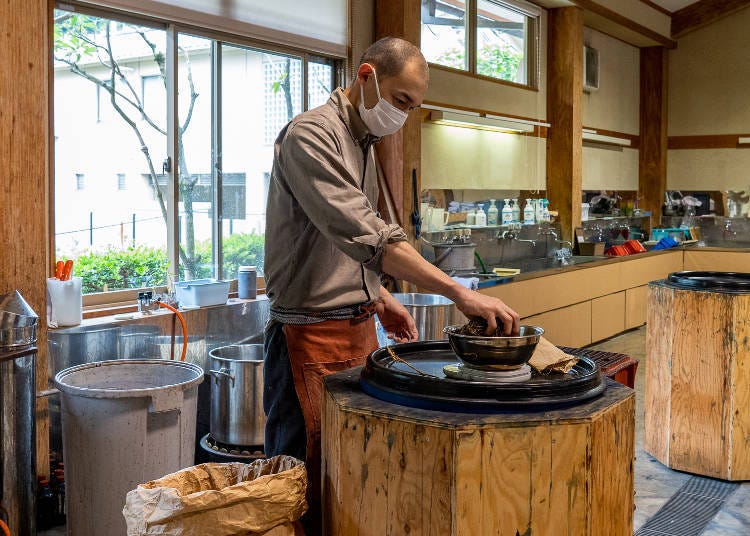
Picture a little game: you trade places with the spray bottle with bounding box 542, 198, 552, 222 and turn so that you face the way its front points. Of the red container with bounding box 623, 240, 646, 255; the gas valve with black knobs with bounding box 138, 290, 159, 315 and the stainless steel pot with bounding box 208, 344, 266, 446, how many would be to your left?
1

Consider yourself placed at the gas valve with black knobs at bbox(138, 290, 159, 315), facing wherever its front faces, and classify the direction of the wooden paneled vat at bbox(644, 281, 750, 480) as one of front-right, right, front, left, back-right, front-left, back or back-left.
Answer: front-left

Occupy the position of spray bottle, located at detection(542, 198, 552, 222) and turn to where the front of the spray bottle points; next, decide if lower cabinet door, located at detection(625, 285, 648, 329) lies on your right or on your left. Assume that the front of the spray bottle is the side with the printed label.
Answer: on your left

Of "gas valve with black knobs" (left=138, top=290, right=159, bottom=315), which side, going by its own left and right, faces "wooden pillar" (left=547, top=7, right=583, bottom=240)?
left

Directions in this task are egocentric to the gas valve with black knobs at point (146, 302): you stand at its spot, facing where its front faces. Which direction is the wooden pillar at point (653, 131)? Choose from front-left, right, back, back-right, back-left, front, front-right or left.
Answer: left
